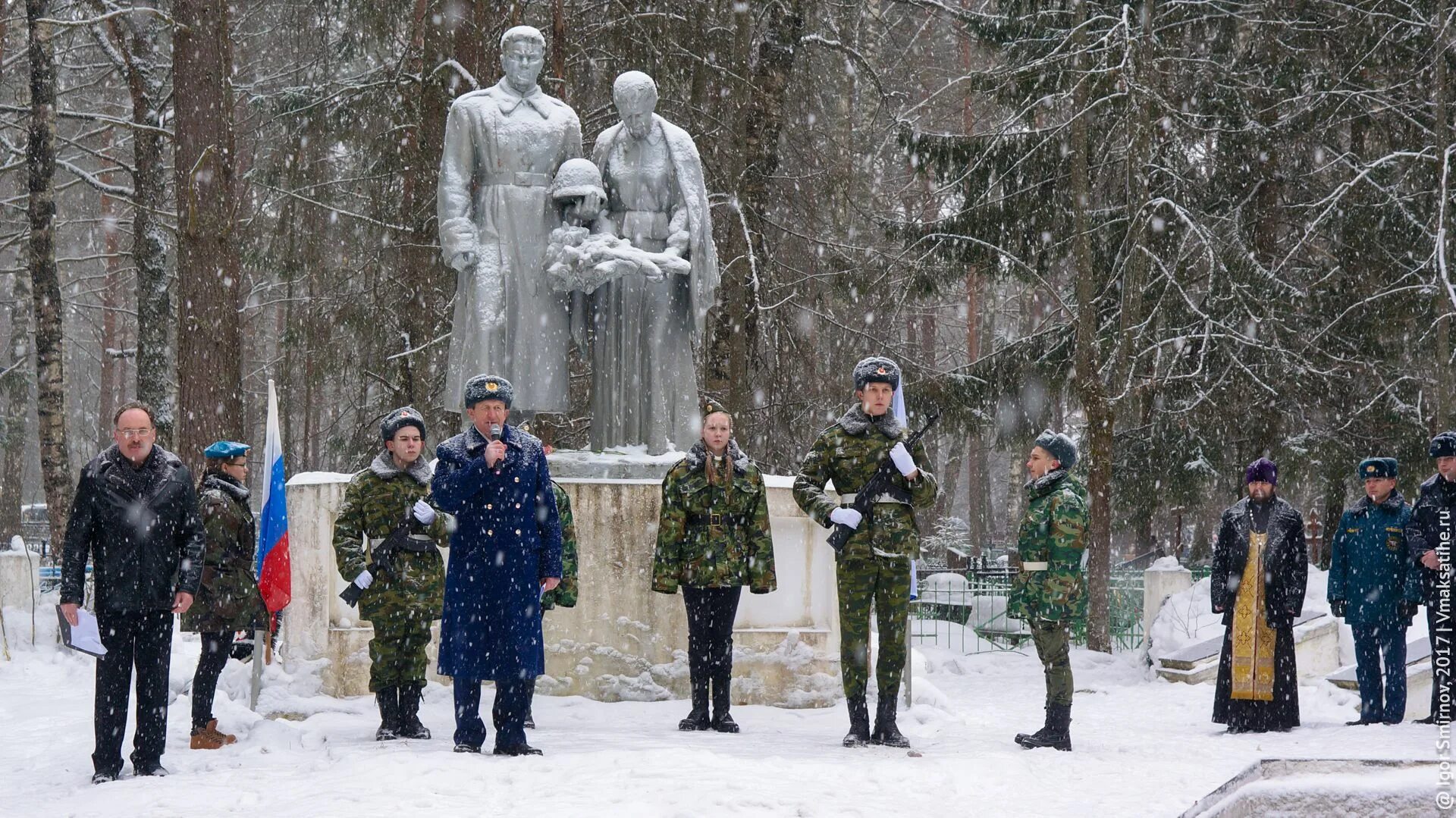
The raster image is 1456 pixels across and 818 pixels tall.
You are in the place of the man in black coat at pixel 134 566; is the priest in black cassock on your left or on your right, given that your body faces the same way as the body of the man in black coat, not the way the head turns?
on your left

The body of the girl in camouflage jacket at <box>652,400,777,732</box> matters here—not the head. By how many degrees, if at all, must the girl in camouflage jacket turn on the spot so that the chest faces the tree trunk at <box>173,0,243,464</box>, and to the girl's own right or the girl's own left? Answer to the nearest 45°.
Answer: approximately 135° to the girl's own right

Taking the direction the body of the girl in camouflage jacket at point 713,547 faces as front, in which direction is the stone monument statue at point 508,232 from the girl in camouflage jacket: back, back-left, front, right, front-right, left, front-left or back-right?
back-right

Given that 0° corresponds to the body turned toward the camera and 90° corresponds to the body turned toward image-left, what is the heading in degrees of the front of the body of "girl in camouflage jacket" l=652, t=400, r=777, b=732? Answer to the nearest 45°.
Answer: approximately 0°

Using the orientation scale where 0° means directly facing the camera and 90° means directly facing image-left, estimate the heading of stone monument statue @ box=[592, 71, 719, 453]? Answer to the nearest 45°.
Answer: approximately 0°
